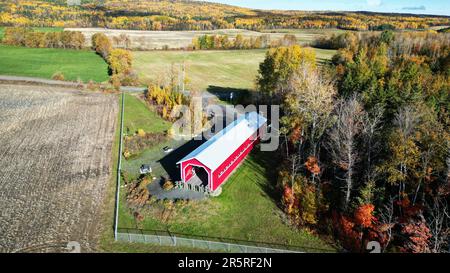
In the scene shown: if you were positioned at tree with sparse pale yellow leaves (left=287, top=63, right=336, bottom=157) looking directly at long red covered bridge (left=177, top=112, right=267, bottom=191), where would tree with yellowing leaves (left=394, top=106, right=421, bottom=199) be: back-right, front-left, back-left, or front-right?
back-left
